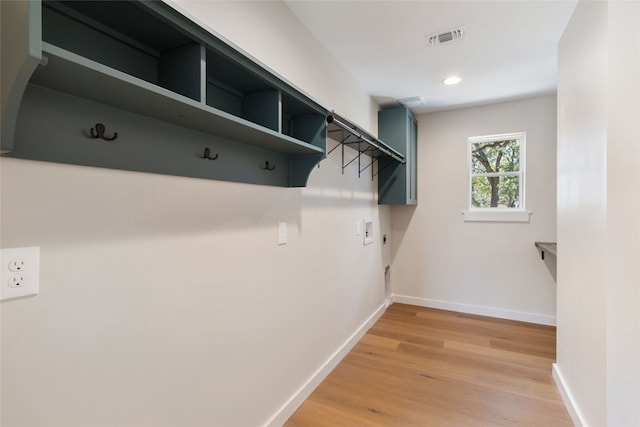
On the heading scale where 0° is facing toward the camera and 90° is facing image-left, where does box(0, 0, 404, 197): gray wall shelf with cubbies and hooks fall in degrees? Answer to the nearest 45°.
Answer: approximately 315°

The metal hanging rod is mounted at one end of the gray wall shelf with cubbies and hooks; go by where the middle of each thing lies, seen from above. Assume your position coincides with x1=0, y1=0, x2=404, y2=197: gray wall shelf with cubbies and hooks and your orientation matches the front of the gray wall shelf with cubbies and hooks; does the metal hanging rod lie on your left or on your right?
on your left

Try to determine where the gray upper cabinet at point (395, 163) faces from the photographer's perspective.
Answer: facing to the right of the viewer

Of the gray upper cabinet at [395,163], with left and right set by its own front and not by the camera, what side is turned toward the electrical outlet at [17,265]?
right

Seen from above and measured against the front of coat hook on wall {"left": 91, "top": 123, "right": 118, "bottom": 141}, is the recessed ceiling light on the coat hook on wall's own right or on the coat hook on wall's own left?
on the coat hook on wall's own left

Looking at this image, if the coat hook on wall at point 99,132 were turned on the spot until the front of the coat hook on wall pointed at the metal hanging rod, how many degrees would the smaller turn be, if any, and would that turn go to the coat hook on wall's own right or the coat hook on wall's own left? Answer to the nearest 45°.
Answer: approximately 45° to the coat hook on wall's own left
